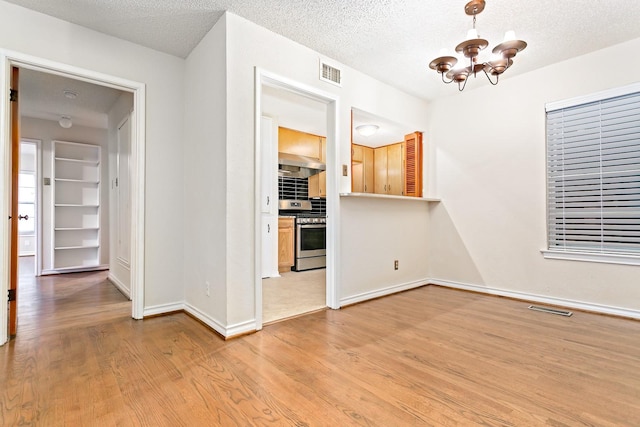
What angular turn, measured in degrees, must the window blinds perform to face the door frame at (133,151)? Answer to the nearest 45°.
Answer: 0° — it already faces it

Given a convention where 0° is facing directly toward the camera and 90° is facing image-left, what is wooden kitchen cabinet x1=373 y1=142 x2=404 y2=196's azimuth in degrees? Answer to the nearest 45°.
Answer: approximately 45°

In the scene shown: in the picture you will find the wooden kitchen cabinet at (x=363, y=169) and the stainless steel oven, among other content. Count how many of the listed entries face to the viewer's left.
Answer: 0

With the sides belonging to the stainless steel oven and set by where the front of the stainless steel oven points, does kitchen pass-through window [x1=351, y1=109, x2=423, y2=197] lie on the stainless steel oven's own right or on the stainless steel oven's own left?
on the stainless steel oven's own left

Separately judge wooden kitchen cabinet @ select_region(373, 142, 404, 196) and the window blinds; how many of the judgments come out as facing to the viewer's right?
0

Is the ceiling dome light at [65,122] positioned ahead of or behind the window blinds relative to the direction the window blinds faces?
ahead

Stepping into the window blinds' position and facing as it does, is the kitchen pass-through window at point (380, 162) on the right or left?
on its right

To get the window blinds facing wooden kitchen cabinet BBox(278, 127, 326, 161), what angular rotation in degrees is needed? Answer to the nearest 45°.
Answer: approximately 45° to its right

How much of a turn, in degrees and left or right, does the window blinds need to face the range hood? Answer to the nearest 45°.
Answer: approximately 45° to its right

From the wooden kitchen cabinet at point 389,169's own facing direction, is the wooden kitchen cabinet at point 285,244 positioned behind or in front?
in front

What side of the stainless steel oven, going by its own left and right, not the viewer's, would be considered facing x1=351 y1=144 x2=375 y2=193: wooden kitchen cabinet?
left

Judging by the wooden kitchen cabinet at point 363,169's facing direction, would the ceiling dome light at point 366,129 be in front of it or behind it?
in front

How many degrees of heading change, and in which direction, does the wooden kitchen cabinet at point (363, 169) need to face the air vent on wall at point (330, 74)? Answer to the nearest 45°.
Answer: approximately 45° to its right
